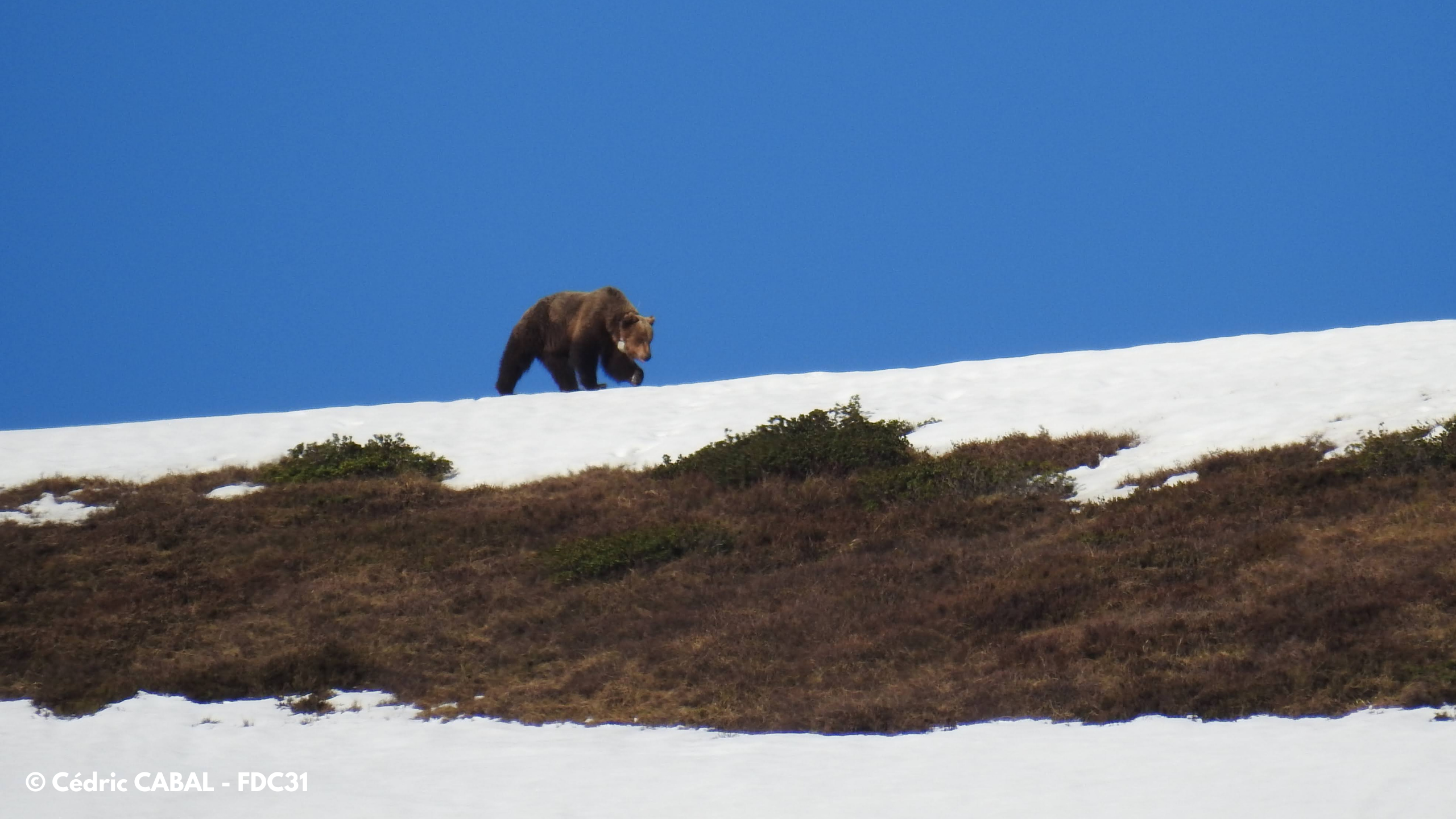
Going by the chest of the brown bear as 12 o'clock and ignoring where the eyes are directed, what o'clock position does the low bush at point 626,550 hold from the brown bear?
The low bush is roughly at 3 o'clock from the brown bear.

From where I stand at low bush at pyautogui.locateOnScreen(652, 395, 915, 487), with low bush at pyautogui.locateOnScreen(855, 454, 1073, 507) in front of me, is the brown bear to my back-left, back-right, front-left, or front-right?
back-left

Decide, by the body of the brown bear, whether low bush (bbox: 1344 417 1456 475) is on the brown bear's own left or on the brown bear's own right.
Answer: on the brown bear's own right

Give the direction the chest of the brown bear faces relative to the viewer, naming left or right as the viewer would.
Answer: facing to the right of the viewer

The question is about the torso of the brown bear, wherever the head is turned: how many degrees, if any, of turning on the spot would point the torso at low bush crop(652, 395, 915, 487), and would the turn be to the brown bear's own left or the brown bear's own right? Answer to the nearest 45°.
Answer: approximately 90° to the brown bear's own right

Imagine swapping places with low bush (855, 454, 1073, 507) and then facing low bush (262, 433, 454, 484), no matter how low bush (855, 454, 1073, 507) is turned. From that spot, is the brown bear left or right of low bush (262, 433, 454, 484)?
right

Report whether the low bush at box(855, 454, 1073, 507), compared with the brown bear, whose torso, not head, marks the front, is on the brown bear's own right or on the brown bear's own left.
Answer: on the brown bear's own right
